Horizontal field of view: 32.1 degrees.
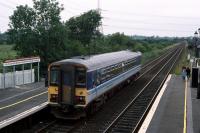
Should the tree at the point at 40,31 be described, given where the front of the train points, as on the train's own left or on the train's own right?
on the train's own right

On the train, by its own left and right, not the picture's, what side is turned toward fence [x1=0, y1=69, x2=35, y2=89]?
right

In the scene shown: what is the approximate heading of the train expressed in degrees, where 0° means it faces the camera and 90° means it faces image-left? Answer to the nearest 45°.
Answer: approximately 45°
